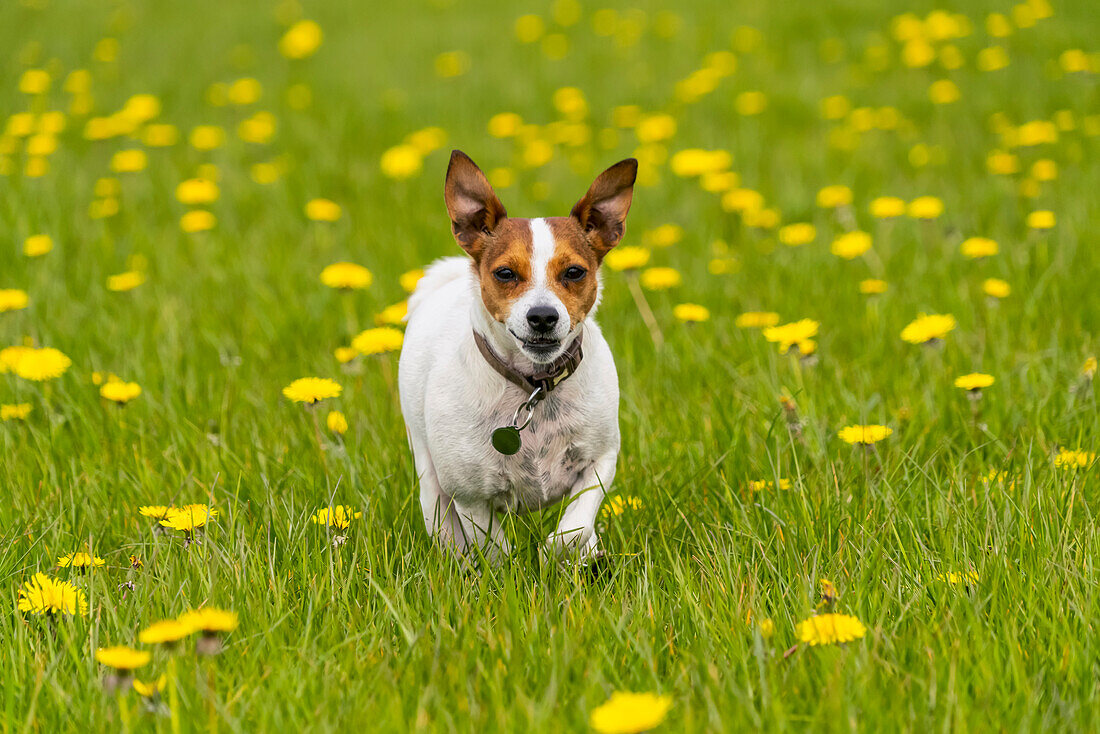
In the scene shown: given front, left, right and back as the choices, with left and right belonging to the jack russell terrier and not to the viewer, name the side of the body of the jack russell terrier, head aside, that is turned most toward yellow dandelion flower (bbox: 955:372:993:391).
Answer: left

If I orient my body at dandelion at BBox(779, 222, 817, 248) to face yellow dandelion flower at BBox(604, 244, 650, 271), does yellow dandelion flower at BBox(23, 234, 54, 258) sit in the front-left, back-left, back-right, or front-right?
front-right

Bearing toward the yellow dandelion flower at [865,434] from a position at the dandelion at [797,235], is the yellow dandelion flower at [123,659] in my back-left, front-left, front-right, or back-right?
front-right

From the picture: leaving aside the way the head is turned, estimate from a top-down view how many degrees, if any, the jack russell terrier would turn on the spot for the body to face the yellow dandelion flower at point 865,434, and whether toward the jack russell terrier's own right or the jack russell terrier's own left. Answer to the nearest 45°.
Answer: approximately 90° to the jack russell terrier's own left

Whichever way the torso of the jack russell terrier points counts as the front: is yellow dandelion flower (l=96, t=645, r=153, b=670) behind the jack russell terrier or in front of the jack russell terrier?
in front

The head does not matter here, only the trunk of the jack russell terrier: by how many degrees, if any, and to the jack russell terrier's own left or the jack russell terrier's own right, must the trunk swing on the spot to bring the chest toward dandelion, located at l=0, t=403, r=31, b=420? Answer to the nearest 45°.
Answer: approximately 135° to the jack russell terrier's own right

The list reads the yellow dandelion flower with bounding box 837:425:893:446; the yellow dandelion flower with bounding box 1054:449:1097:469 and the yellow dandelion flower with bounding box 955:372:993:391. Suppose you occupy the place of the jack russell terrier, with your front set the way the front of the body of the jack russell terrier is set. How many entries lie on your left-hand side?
3

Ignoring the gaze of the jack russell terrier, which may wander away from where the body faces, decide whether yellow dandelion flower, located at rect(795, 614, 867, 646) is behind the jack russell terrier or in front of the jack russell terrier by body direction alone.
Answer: in front

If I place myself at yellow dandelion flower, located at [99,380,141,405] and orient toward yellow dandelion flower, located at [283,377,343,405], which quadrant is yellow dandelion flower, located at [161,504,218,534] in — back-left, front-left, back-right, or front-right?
front-right

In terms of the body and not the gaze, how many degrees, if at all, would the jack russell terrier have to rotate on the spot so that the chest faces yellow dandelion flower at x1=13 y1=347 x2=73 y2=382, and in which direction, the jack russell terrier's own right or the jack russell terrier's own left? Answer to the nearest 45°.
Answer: approximately 135° to the jack russell terrier's own right

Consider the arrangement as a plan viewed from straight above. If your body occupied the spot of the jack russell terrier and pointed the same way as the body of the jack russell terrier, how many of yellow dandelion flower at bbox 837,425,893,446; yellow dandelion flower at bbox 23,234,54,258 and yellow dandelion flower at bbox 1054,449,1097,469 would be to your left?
2

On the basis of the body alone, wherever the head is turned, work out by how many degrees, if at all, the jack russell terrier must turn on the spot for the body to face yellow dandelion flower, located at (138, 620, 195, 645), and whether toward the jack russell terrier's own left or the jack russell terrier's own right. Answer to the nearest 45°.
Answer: approximately 45° to the jack russell terrier's own right

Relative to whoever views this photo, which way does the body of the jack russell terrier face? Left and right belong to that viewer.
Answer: facing the viewer
